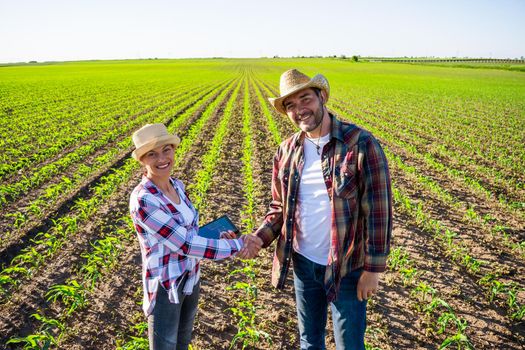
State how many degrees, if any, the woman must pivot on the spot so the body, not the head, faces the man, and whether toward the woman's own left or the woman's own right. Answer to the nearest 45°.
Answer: approximately 45° to the woman's own left

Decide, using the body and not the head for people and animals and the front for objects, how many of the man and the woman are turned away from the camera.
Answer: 0

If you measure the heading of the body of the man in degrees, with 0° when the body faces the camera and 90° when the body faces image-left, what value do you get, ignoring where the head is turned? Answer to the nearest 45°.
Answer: approximately 45°

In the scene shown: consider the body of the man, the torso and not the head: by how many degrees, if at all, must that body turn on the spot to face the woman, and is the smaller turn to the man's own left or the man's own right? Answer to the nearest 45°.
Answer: approximately 45° to the man's own right

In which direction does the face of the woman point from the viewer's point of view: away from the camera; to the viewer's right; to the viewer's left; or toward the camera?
toward the camera

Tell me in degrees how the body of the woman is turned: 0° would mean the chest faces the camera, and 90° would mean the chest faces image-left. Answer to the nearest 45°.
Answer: approximately 315°
